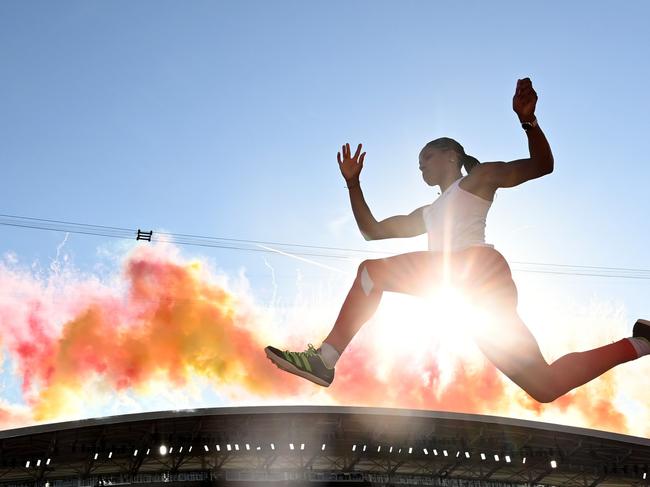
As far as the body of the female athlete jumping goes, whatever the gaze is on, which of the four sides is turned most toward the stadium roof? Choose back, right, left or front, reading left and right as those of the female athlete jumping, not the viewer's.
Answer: right

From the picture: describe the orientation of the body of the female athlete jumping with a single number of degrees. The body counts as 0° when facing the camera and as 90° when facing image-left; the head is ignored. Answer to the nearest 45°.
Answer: approximately 90°
